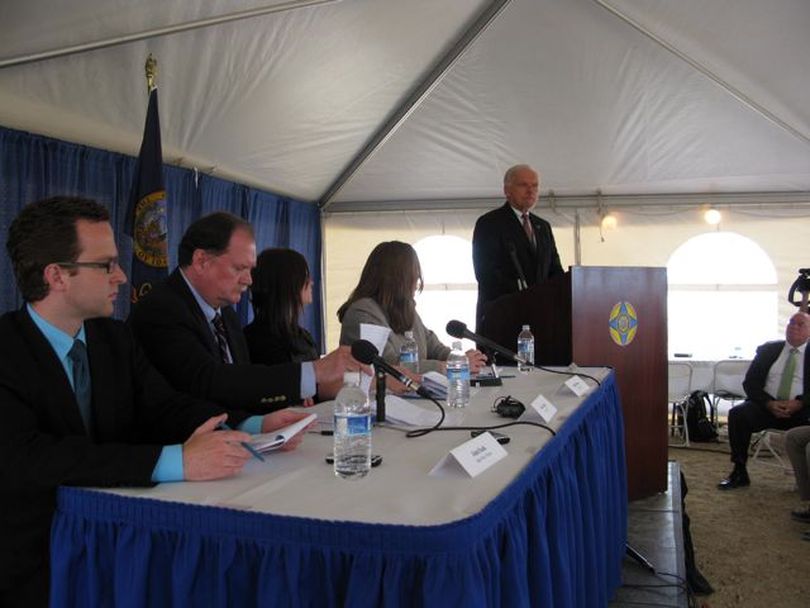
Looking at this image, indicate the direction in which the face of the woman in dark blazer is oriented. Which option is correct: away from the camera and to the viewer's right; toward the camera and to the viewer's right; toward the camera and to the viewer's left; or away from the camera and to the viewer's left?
away from the camera and to the viewer's right

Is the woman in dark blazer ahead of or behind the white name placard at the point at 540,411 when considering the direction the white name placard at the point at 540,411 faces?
behind

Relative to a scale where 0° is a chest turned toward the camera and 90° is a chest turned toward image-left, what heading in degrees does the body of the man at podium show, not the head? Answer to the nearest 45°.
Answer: approximately 315°

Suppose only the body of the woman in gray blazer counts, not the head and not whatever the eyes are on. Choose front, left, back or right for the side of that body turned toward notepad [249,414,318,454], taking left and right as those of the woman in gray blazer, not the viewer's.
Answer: right

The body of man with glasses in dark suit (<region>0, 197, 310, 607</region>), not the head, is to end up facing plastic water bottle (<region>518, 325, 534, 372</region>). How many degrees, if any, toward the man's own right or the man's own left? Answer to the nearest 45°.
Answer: approximately 90° to the man's own left

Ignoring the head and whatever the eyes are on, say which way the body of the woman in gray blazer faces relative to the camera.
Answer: to the viewer's right

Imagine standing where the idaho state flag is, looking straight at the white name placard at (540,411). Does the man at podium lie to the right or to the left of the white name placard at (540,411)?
left

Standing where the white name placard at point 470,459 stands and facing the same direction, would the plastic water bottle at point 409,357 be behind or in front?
behind
